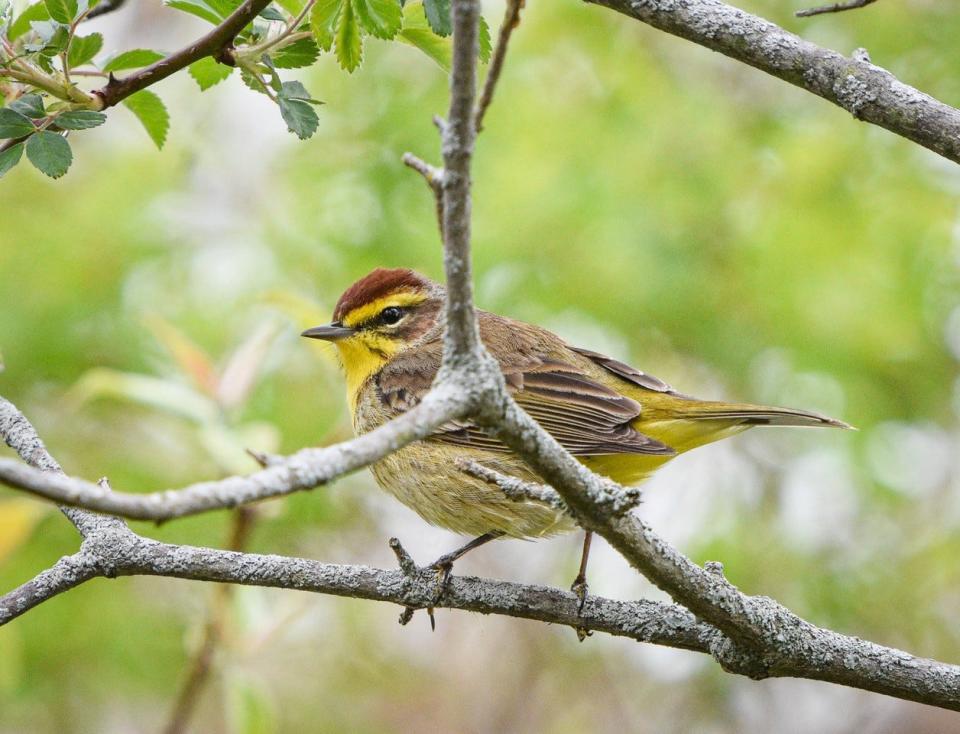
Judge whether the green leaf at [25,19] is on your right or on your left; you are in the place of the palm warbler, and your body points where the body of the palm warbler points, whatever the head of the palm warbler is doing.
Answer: on your left

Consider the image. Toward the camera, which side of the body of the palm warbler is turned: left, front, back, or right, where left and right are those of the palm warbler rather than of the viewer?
left

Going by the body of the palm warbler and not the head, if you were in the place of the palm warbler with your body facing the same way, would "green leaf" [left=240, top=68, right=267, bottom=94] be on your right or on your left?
on your left

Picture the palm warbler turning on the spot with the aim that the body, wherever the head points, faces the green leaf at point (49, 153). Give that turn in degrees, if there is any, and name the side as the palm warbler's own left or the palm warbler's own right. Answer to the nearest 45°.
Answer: approximately 45° to the palm warbler's own left

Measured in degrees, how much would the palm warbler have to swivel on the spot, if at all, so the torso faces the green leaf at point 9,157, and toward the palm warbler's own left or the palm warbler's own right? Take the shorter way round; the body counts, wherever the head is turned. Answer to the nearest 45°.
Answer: approximately 45° to the palm warbler's own left
